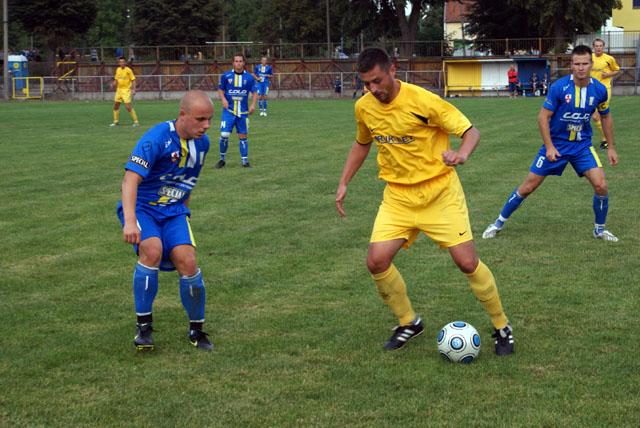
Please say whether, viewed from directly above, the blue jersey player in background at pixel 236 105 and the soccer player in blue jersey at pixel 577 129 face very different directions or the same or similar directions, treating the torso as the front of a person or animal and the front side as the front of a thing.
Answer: same or similar directions

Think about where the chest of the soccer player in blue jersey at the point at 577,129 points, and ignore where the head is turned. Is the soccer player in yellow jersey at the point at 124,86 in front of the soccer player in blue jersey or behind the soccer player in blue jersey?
behind

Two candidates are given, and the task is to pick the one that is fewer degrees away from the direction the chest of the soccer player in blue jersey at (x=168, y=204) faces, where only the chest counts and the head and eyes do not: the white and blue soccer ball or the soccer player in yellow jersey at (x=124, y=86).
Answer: the white and blue soccer ball

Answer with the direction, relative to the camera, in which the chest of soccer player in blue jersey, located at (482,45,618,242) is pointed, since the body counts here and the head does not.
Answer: toward the camera

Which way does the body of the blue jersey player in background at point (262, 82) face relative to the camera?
toward the camera

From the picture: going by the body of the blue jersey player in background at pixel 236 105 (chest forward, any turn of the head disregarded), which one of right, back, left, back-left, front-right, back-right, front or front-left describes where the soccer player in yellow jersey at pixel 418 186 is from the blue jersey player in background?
front

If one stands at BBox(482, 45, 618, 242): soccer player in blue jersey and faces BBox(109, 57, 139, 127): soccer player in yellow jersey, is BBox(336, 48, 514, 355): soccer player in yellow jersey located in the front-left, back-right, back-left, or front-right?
back-left

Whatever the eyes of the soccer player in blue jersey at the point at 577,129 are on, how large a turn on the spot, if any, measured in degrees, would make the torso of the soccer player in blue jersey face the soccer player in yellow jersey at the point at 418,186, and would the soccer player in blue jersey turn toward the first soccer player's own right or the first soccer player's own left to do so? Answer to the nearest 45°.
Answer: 0° — they already face them

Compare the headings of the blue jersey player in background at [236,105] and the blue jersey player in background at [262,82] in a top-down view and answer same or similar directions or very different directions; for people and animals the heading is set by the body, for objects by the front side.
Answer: same or similar directions

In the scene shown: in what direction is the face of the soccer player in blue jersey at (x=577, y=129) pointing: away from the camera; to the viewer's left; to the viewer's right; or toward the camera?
toward the camera

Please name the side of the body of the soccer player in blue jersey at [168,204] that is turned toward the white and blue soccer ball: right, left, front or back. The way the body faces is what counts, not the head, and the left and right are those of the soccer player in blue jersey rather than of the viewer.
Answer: front

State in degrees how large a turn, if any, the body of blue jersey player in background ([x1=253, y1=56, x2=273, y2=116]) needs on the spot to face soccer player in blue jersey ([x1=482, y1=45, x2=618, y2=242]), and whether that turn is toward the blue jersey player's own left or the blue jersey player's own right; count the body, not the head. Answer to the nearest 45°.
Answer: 0° — they already face them

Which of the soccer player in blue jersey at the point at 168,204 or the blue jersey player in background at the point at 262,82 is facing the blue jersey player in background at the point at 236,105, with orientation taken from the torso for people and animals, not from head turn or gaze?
the blue jersey player in background at the point at 262,82

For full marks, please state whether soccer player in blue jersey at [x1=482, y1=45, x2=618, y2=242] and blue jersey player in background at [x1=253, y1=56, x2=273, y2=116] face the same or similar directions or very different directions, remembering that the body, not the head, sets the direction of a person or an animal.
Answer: same or similar directions

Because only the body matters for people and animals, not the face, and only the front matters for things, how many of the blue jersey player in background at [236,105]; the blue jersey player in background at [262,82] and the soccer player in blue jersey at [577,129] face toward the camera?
3

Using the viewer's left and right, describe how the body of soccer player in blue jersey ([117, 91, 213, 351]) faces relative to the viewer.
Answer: facing the viewer and to the right of the viewer

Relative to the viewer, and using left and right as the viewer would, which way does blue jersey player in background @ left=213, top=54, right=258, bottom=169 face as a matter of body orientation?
facing the viewer

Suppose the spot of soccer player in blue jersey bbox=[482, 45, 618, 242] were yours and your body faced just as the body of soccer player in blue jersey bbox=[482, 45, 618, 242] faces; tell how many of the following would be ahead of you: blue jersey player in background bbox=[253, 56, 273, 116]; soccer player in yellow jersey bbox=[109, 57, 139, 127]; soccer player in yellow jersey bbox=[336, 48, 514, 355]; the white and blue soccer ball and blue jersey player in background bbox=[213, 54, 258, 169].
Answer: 2

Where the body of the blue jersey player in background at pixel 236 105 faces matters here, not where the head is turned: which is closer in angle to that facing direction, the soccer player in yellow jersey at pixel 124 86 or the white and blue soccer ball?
the white and blue soccer ball

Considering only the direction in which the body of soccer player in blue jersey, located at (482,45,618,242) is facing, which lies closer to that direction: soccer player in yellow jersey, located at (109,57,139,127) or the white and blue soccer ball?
the white and blue soccer ball

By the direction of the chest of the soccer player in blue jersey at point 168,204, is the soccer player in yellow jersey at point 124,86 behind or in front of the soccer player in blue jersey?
behind
